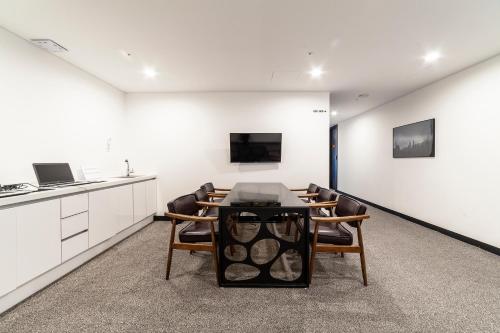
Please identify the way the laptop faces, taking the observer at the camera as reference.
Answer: facing the viewer and to the right of the viewer

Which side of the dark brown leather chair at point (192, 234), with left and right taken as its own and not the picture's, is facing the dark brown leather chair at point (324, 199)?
front

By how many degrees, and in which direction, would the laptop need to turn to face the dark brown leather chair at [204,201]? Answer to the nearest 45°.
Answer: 0° — it already faces it

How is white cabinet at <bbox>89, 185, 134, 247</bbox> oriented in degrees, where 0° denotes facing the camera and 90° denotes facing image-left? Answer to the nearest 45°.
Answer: approximately 315°

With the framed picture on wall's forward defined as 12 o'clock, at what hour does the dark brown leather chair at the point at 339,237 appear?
The dark brown leather chair is roughly at 11 o'clock from the framed picture on wall.

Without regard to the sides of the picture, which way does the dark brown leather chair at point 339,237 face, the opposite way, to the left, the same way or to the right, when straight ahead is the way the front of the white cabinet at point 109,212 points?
the opposite way

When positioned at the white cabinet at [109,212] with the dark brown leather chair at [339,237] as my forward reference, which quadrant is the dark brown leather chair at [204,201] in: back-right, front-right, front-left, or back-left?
front-left

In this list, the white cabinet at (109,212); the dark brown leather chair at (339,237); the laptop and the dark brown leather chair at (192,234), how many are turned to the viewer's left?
1

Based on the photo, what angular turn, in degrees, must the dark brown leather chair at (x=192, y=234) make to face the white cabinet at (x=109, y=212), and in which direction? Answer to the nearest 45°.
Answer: approximately 135° to its left

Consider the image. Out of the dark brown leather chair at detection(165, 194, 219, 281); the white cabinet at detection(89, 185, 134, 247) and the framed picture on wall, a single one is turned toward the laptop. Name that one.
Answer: the framed picture on wall

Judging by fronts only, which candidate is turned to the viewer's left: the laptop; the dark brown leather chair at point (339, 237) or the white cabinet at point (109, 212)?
the dark brown leather chair

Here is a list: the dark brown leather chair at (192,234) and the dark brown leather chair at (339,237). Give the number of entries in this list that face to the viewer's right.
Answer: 1

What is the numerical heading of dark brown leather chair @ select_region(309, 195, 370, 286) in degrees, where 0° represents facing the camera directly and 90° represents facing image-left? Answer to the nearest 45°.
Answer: approximately 90°

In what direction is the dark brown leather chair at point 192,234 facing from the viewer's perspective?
to the viewer's right

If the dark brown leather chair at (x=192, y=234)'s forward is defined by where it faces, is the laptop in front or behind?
behind

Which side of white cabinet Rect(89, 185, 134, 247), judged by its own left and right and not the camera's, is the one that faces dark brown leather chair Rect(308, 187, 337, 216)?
front

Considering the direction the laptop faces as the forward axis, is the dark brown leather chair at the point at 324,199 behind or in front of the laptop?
in front

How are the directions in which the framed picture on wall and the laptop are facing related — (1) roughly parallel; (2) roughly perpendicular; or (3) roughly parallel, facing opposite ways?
roughly parallel, facing opposite ways
